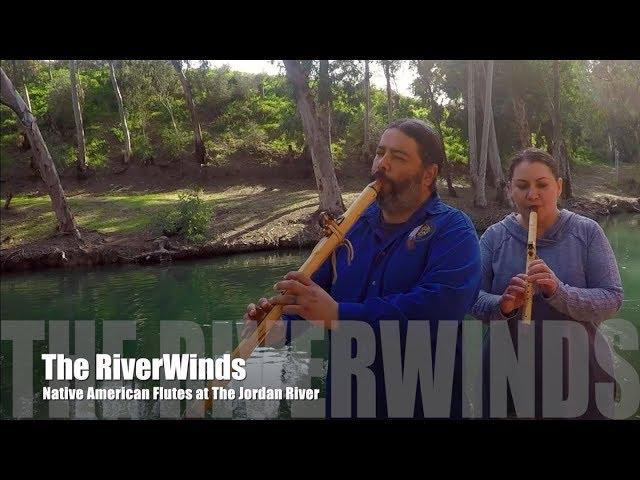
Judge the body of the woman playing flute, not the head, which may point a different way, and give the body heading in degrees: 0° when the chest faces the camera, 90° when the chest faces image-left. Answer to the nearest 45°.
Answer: approximately 0°

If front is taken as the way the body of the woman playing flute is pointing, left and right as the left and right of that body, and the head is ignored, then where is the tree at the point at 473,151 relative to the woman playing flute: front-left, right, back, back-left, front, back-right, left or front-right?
back
